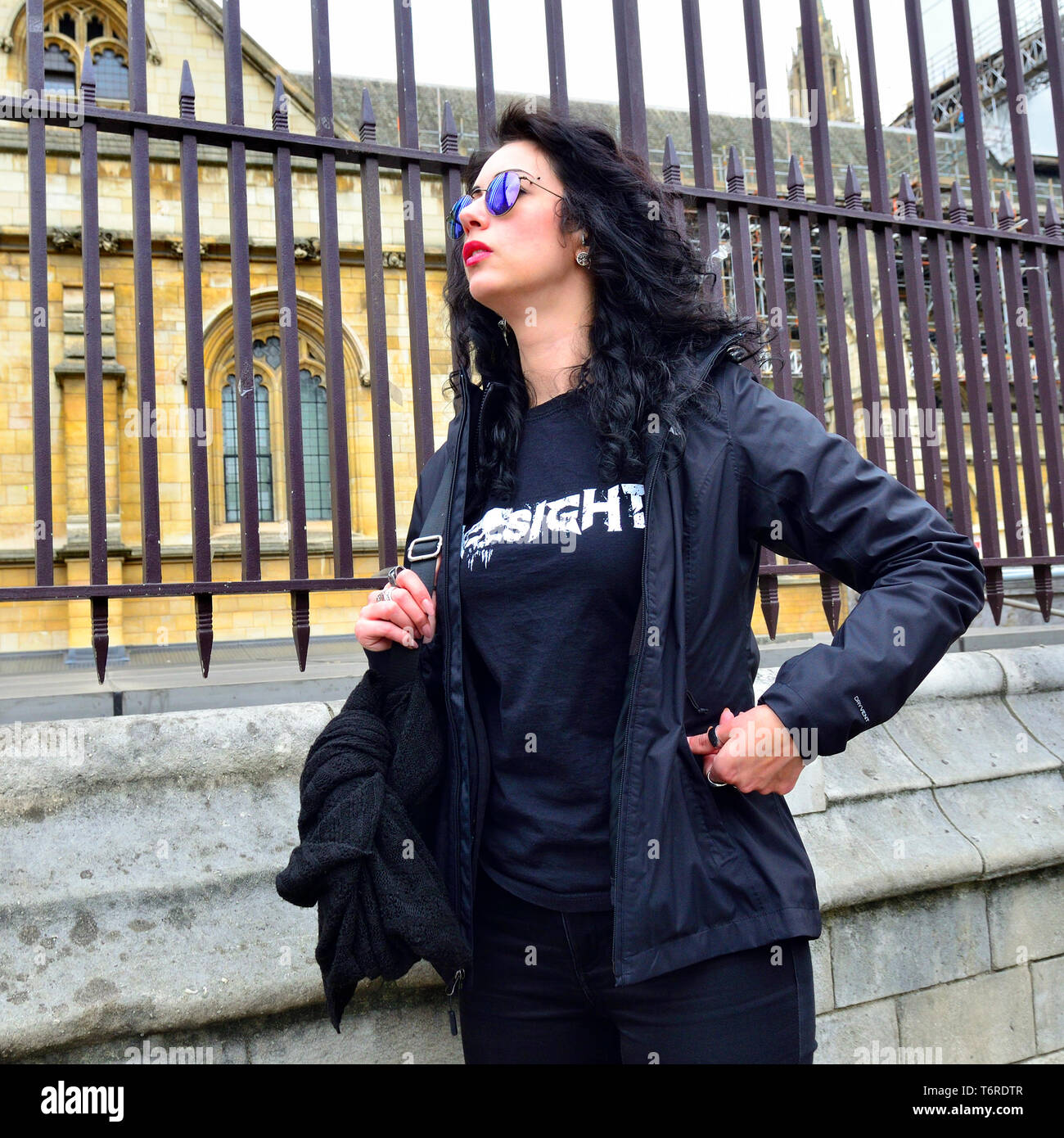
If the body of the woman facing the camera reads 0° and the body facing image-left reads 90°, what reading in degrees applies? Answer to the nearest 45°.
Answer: approximately 45°

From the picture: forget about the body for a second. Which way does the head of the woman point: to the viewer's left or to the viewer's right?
to the viewer's left
